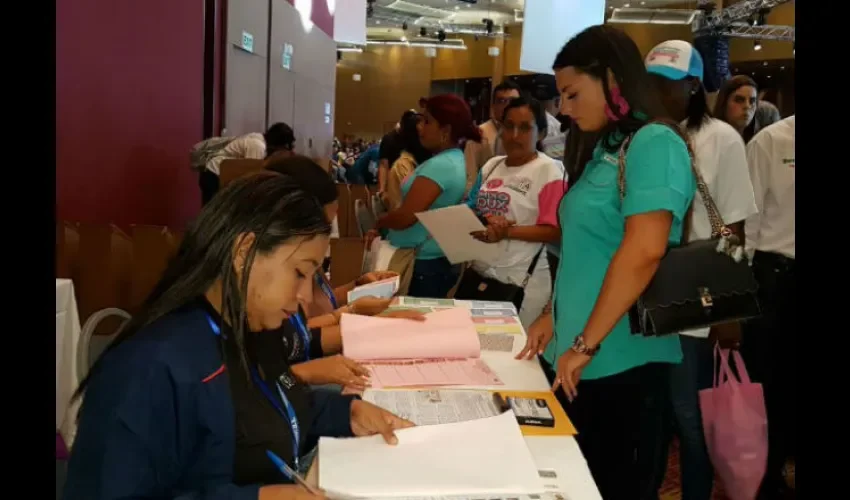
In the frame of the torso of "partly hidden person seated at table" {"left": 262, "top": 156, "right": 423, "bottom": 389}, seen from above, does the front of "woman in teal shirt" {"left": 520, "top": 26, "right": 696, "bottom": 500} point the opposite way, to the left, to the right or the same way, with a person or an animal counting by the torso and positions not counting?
the opposite way

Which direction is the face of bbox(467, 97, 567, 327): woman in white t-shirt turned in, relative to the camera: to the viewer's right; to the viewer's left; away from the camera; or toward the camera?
toward the camera

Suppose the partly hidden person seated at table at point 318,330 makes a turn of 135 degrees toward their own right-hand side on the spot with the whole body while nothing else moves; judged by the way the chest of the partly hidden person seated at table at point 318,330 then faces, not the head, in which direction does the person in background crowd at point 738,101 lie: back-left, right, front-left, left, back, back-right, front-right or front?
back

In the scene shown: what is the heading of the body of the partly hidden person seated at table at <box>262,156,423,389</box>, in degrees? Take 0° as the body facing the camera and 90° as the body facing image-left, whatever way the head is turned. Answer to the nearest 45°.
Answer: approximately 270°

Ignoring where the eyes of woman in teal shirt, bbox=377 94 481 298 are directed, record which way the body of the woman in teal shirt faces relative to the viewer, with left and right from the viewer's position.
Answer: facing to the left of the viewer

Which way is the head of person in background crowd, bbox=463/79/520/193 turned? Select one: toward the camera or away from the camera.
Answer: toward the camera

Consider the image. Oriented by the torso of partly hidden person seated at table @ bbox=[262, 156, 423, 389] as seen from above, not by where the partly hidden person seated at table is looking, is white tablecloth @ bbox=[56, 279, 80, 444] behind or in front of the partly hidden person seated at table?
behind

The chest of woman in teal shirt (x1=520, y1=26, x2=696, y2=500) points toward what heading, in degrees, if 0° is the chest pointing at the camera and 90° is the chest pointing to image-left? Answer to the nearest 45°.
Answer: approximately 90°

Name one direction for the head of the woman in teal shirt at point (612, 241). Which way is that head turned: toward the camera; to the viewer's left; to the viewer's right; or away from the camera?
to the viewer's left

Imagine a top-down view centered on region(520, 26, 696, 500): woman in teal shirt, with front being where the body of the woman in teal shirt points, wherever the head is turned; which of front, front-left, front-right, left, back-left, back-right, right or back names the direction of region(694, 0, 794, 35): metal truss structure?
right

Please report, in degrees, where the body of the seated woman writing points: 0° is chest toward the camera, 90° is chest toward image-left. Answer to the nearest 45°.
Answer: approximately 270°

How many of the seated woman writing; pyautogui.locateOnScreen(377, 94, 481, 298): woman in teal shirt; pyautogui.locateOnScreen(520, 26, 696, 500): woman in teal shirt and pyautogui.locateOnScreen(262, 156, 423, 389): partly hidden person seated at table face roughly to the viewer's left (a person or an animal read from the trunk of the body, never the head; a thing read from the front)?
2
